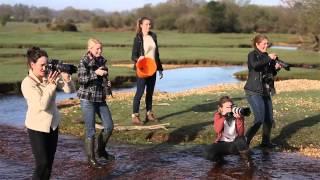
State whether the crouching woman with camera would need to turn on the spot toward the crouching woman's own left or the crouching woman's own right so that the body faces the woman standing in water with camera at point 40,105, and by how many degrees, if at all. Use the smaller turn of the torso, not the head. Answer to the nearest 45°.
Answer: approximately 90° to the crouching woman's own right

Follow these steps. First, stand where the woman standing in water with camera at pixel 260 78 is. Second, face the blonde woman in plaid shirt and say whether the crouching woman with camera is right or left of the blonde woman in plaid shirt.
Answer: left

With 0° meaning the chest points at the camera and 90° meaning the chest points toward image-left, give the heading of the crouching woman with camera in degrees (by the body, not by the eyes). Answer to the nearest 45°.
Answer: approximately 315°

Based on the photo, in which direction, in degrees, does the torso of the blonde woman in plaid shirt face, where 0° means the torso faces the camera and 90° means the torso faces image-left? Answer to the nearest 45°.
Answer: approximately 315°

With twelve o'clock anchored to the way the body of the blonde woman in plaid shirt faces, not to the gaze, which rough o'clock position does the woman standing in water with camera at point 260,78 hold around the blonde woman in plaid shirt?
The woman standing in water with camera is roughly at 10 o'clock from the blonde woman in plaid shirt.

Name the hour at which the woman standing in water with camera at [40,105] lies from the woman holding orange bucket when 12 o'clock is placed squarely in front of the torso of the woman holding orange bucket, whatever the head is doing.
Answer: The woman standing in water with camera is roughly at 2 o'clock from the woman holding orange bucket.

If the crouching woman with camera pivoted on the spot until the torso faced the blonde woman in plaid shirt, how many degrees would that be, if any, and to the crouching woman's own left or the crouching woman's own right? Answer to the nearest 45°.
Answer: approximately 135° to the crouching woman's own right

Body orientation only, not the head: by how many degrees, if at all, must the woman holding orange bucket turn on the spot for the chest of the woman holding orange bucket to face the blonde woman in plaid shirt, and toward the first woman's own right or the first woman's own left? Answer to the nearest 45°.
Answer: approximately 45° to the first woman's own right

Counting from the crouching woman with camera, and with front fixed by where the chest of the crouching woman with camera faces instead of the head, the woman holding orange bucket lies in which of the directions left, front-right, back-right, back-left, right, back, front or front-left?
back
